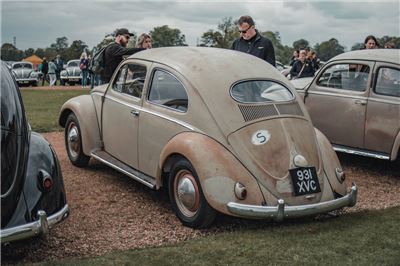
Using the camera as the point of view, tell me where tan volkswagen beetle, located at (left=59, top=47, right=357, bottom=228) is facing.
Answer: facing away from the viewer and to the left of the viewer

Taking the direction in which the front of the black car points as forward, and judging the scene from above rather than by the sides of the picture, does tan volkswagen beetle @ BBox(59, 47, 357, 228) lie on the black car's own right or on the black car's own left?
on the black car's own right

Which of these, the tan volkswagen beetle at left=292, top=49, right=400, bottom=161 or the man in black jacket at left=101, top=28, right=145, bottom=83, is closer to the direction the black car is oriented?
the man in black jacket

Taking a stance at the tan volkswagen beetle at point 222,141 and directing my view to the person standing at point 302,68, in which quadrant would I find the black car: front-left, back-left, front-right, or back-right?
back-left

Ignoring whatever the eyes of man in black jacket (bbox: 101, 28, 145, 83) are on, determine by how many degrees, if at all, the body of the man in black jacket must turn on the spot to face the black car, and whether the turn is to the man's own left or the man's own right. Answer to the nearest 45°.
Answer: approximately 90° to the man's own right

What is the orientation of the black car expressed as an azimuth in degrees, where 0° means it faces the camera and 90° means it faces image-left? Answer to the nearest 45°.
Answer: approximately 135°

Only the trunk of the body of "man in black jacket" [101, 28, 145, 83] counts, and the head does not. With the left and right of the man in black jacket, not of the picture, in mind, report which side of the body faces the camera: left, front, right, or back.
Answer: right

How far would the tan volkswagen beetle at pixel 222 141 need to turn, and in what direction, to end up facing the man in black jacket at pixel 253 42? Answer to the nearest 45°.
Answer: approximately 45° to its right

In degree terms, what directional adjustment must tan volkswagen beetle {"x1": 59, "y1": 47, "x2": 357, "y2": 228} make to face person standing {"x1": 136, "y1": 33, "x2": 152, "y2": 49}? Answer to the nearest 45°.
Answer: approximately 45° to its right
